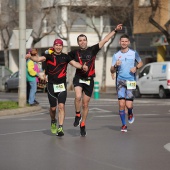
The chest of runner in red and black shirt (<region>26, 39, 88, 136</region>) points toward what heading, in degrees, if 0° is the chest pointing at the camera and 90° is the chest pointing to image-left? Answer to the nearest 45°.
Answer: approximately 0°

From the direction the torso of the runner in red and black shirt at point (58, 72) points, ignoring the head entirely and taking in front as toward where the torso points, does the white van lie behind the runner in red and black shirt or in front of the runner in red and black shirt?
behind

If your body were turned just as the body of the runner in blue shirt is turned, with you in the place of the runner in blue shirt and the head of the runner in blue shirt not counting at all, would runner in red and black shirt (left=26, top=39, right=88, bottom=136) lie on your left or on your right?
on your right

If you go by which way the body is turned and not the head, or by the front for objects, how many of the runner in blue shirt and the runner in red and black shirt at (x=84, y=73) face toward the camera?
2

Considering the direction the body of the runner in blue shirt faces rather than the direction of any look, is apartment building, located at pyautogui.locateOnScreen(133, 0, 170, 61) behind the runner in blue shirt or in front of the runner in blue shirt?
behind

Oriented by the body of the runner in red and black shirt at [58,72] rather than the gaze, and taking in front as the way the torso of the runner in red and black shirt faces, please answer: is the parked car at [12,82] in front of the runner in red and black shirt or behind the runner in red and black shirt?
behind

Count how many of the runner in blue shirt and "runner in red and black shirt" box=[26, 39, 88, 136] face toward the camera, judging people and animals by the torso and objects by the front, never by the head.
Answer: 2

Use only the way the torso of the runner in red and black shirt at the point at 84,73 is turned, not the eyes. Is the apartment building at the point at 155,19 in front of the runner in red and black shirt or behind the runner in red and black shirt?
behind

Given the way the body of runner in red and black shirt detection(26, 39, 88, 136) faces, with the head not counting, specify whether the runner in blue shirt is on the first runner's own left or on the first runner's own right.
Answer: on the first runner's own left

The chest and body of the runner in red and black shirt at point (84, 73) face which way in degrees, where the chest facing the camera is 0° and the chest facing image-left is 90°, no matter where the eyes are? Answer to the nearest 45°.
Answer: approximately 0°
